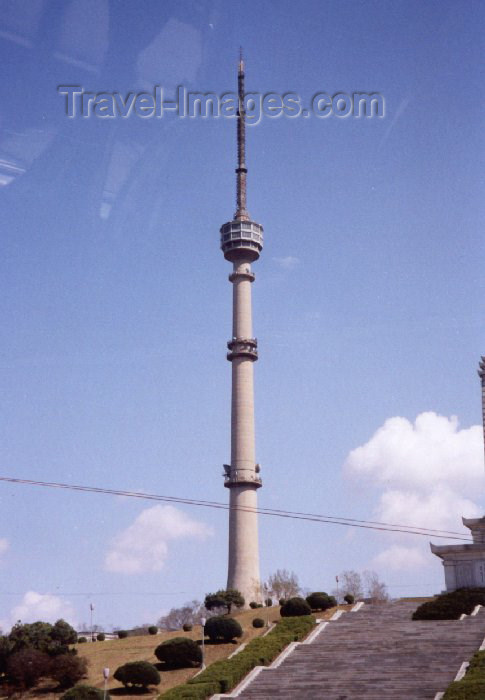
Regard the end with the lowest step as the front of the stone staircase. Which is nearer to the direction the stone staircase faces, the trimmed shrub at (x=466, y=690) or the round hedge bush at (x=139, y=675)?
the trimmed shrub

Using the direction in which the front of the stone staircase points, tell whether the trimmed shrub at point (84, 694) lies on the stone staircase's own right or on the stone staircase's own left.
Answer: on the stone staircase's own right

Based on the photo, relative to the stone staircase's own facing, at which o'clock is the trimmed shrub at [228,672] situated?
The trimmed shrub is roughly at 3 o'clock from the stone staircase.

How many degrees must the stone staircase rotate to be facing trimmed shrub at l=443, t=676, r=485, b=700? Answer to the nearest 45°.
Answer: approximately 45° to its left

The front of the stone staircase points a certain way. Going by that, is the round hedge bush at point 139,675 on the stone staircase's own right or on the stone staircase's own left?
on the stone staircase's own right

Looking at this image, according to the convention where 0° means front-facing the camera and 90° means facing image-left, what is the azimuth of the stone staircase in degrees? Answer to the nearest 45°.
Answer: approximately 0°
